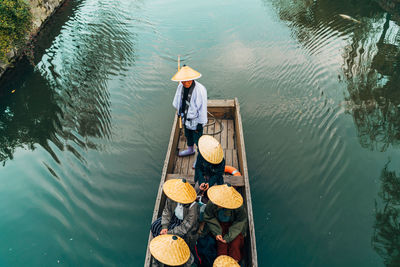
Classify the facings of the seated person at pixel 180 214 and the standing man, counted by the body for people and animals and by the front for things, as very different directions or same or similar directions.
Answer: same or similar directions

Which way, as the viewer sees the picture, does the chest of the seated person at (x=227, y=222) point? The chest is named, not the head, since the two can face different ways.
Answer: toward the camera

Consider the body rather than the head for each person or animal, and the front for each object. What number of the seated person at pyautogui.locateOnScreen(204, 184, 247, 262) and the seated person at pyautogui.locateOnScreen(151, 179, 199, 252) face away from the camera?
0

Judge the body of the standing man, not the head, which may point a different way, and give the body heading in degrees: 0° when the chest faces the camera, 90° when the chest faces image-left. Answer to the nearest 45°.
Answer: approximately 45°

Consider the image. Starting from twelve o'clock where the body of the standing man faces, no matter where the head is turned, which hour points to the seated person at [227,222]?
The seated person is roughly at 10 o'clock from the standing man.

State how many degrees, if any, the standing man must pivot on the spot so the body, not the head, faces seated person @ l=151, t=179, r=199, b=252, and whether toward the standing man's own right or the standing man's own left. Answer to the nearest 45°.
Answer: approximately 45° to the standing man's own left

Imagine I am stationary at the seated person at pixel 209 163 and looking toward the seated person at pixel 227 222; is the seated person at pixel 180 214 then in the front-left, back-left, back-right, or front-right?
front-right

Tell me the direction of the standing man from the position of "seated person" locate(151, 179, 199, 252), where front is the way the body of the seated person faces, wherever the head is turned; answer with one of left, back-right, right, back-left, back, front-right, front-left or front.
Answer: back-right

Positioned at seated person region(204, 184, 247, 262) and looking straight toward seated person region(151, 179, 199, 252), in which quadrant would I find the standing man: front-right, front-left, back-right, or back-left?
front-right

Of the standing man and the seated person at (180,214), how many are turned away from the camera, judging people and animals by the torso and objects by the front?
0
